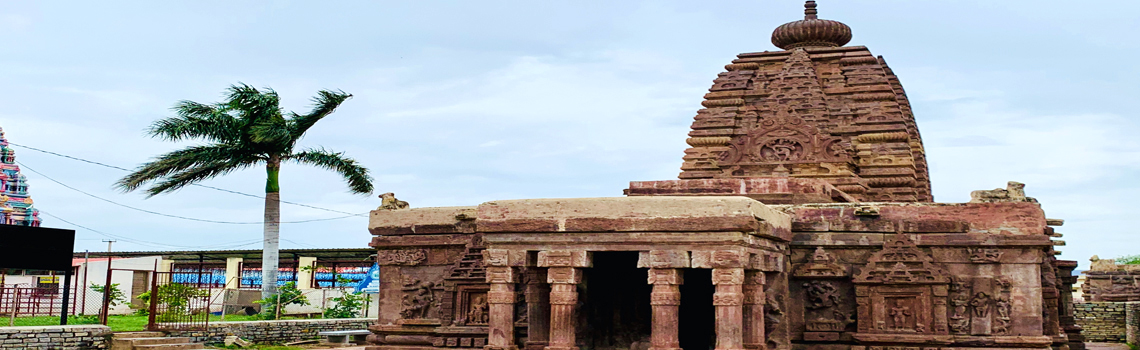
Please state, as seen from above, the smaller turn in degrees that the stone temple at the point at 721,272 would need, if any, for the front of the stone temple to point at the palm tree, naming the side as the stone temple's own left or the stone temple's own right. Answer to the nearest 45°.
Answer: approximately 135° to the stone temple's own right

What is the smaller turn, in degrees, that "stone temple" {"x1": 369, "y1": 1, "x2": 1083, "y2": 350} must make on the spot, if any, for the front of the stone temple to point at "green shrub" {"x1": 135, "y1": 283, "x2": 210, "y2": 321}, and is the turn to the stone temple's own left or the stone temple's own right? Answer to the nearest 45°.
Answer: approximately 135° to the stone temple's own right

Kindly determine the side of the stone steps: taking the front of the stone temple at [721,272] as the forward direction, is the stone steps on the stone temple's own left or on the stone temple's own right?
on the stone temple's own right

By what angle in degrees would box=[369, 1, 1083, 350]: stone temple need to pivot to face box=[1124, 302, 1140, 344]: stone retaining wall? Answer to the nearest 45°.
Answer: approximately 135° to its left

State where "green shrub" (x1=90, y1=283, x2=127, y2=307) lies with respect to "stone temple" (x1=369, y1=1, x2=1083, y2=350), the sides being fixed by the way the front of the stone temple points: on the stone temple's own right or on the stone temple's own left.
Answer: on the stone temple's own right

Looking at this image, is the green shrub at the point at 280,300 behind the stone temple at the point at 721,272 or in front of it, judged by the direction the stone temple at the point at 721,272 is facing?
behind

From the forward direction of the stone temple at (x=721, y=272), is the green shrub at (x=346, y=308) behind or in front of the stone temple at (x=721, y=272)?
behind

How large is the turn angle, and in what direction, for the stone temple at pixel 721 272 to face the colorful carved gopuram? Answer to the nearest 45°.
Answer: approximately 135° to its right

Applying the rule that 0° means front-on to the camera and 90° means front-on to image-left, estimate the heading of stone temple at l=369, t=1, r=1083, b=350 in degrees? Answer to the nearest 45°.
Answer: approximately 0°
